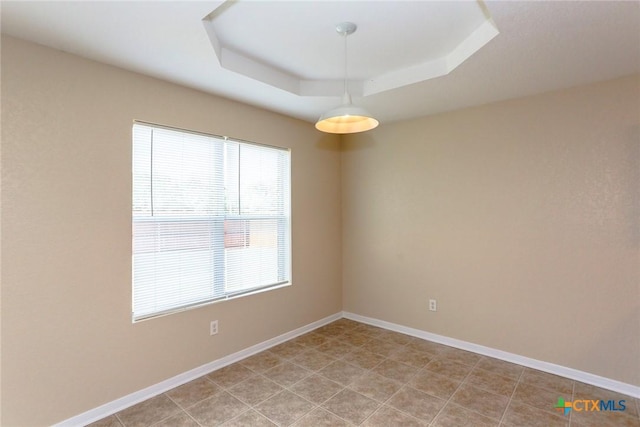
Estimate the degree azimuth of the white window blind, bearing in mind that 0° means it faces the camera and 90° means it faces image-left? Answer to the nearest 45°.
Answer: approximately 315°

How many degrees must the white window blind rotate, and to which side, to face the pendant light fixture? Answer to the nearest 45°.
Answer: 0° — it already faces it
